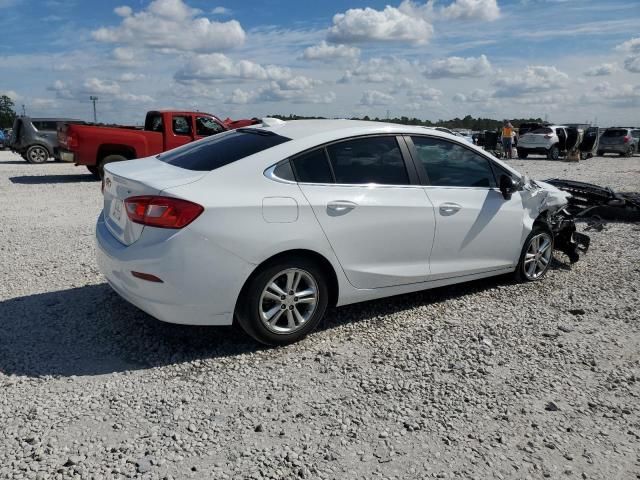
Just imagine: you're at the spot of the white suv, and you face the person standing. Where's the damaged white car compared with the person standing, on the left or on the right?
left

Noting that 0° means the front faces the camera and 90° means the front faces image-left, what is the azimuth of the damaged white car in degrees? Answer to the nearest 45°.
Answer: approximately 225°

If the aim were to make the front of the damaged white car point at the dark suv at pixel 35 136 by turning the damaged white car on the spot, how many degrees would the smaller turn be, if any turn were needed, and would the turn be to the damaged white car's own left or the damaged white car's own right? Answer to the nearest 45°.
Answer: approximately 90° to the damaged white car's own left

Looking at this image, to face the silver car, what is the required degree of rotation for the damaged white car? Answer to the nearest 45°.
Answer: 0° — it already faces it
